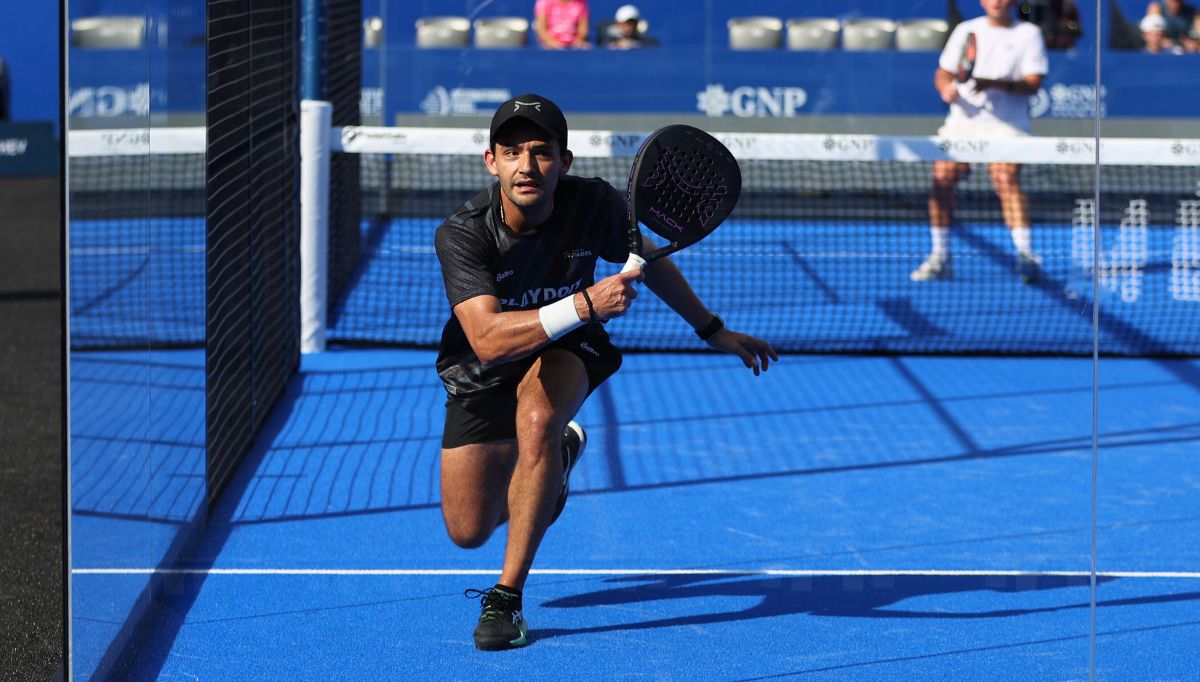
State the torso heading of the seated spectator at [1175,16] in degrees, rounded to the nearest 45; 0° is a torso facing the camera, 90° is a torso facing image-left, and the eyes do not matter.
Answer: approximately 0°

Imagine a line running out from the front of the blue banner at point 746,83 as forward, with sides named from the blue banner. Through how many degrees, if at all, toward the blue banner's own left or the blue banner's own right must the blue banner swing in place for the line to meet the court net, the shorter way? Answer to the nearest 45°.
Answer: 0° — it already faces it

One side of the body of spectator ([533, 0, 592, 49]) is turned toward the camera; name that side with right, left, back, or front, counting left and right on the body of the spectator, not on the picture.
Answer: front

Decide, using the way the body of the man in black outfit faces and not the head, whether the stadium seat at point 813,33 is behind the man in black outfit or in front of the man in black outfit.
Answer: behind

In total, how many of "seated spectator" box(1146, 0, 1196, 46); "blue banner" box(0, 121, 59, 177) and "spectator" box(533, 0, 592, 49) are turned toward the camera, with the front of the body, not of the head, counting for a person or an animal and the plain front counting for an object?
3

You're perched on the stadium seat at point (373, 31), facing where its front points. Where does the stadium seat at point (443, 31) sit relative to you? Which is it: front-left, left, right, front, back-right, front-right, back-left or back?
front-left

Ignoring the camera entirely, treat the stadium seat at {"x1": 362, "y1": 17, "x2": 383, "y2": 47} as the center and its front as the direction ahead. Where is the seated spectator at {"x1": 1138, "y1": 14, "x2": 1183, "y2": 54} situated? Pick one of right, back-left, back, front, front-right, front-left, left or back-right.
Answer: left

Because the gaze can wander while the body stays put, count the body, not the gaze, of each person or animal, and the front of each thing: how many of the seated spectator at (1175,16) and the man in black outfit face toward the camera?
2

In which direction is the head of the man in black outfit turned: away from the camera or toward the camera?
toward the camera

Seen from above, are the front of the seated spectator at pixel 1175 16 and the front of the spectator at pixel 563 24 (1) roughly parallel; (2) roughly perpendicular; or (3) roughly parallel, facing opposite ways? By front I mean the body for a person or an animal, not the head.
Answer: roughly parallel

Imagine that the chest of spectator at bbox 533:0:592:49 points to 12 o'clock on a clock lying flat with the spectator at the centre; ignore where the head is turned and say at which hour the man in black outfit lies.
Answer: The man in black outfit is roughly at 12 o'clock from the spectator.
